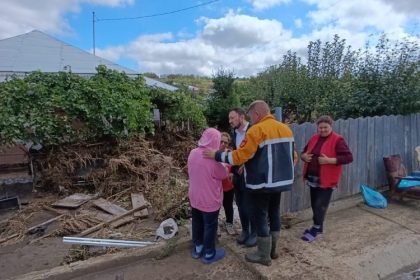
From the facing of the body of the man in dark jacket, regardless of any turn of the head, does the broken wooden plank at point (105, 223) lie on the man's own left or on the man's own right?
on the man's own right

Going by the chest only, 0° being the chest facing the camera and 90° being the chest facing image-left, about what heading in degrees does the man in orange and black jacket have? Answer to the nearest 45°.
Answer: approximately 135°

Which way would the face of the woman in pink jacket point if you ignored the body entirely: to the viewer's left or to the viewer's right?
to the viewer's right

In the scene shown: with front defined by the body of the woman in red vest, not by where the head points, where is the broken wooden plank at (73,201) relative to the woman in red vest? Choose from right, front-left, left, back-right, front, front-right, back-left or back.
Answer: front-right

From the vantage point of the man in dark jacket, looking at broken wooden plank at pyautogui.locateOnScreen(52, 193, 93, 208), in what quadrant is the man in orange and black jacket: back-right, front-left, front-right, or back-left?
back-left

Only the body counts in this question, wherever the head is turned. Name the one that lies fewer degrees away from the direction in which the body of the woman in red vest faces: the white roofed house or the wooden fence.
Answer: the white roofed house

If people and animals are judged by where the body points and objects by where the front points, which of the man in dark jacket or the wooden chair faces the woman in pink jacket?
the man in dark jacket

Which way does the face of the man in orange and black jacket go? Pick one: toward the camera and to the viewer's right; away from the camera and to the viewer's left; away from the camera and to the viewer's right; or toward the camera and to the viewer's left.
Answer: away from the camera and to the viewer's left

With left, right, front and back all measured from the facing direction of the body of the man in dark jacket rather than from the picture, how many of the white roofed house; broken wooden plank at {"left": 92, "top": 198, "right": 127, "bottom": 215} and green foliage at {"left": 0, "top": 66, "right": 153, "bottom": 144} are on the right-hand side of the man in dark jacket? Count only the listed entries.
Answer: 3

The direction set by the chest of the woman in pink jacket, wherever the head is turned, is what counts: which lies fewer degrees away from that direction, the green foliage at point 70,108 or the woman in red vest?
the woman in red vest

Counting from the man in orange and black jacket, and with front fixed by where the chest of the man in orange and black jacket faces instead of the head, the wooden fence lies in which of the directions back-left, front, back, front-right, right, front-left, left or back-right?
right

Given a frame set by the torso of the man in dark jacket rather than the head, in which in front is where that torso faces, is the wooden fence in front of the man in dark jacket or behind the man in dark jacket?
behind
